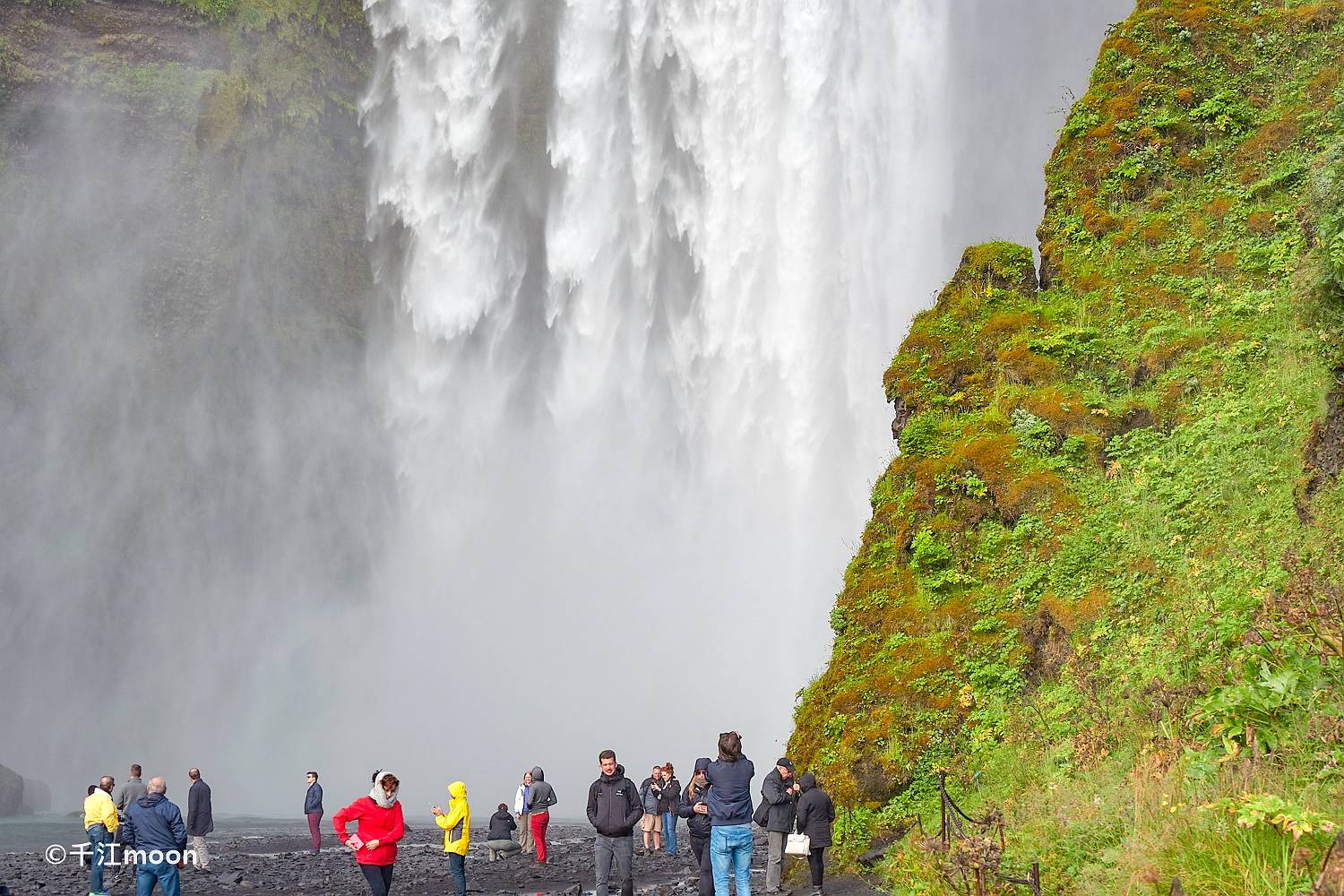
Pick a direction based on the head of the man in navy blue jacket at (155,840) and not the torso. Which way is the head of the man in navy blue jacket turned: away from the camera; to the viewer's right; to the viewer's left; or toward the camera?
away from the camera

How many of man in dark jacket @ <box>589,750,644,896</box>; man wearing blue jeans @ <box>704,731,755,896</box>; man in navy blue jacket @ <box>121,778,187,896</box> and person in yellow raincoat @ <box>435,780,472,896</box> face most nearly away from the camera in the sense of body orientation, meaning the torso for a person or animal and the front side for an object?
2

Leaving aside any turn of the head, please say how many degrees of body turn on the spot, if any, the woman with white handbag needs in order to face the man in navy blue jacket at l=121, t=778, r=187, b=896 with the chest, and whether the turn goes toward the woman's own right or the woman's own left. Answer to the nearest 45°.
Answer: approximately 45° to the woman's own left

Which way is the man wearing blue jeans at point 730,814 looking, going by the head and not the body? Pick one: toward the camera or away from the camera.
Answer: away from the camera

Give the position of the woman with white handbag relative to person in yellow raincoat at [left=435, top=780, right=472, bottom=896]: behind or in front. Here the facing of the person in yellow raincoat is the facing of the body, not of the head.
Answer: behind

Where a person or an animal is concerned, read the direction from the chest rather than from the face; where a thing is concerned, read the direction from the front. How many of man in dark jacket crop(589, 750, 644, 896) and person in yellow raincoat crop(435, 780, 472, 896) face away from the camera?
0

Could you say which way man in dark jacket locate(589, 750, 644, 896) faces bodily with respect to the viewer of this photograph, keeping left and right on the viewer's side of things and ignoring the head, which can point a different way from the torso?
facing the viewer

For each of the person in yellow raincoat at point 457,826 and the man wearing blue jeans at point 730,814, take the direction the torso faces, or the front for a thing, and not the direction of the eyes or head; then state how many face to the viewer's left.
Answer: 1

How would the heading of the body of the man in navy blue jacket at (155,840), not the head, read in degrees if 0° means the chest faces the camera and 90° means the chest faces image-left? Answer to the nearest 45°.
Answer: approximately 180°

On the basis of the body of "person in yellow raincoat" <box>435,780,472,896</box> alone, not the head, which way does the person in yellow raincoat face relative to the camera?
to the viewer's left

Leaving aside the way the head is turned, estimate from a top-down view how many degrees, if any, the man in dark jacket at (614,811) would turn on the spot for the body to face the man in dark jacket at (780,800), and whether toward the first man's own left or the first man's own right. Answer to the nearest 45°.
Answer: approximately 135° to the first man's own left

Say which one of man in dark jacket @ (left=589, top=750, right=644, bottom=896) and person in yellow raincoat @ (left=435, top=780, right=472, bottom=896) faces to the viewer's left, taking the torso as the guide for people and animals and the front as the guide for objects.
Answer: the person in yellow raincoat

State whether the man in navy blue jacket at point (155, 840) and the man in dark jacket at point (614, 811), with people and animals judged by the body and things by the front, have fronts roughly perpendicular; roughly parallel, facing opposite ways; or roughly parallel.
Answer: roughly parallel, facing opposite ways
